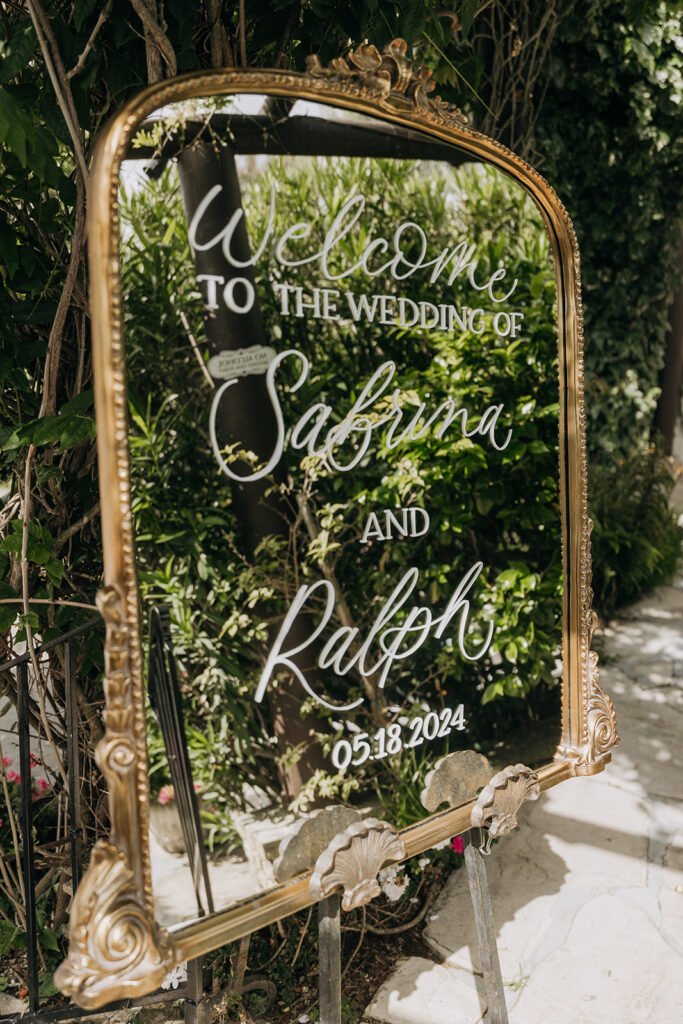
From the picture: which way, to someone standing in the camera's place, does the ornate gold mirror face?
facing the viewer and to the right of the viewer
